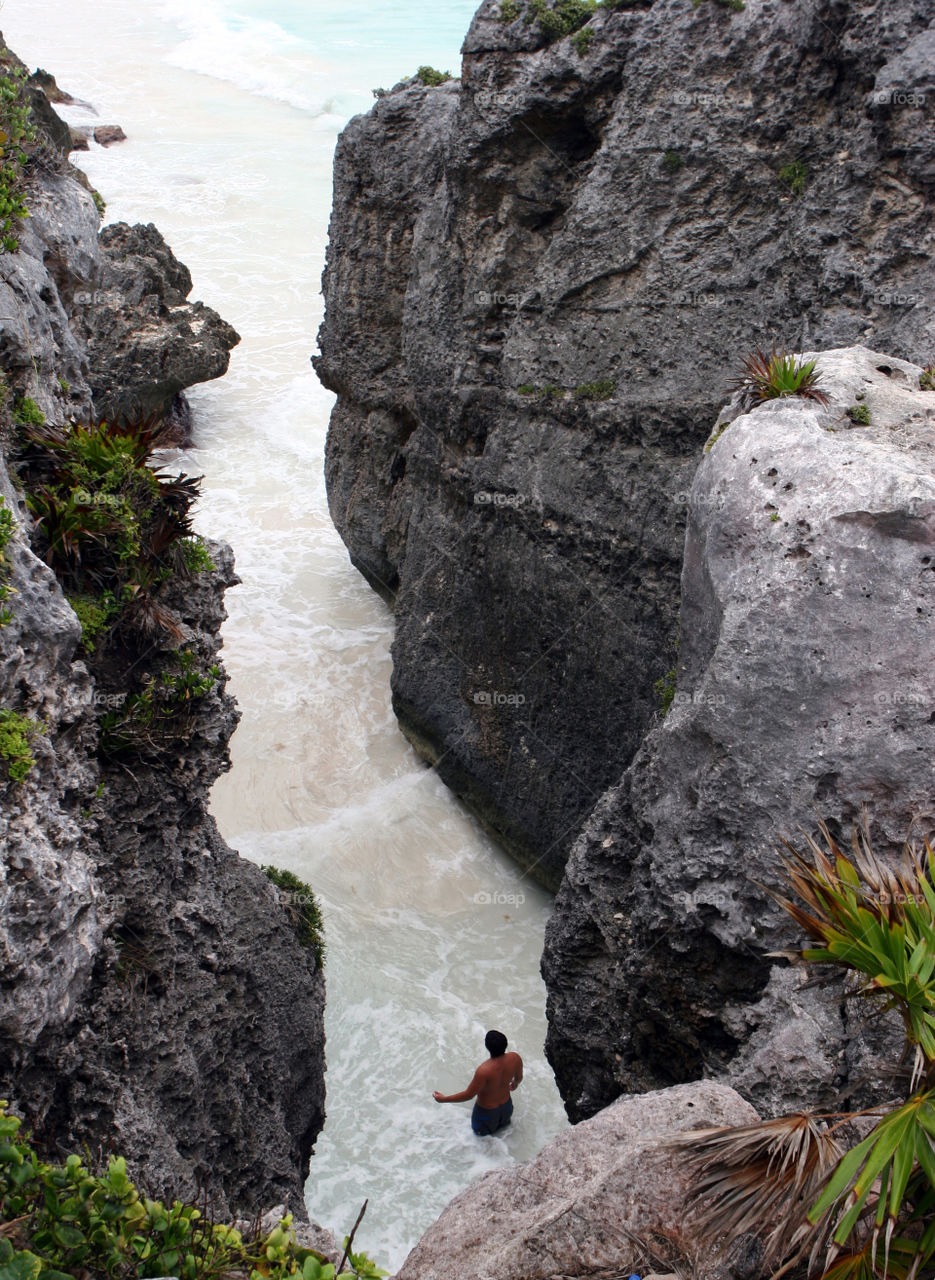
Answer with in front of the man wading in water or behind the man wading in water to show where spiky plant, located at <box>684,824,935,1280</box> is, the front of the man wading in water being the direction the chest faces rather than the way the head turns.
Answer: behind

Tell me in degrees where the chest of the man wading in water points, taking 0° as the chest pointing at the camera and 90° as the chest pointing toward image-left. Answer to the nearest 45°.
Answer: approximately 135°

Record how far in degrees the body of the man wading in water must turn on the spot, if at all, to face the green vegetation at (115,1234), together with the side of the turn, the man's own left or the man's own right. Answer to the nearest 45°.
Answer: approximately 135° to the man's own left

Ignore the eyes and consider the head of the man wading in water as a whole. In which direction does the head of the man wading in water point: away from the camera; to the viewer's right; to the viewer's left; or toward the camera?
away from the camera

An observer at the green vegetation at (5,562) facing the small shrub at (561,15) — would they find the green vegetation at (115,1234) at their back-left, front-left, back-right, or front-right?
back-right

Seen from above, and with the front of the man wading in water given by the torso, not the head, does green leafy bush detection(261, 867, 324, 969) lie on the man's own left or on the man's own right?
on the man's own left

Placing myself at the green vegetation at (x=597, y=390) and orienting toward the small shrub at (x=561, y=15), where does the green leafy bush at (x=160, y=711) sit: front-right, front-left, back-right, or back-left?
back-left
